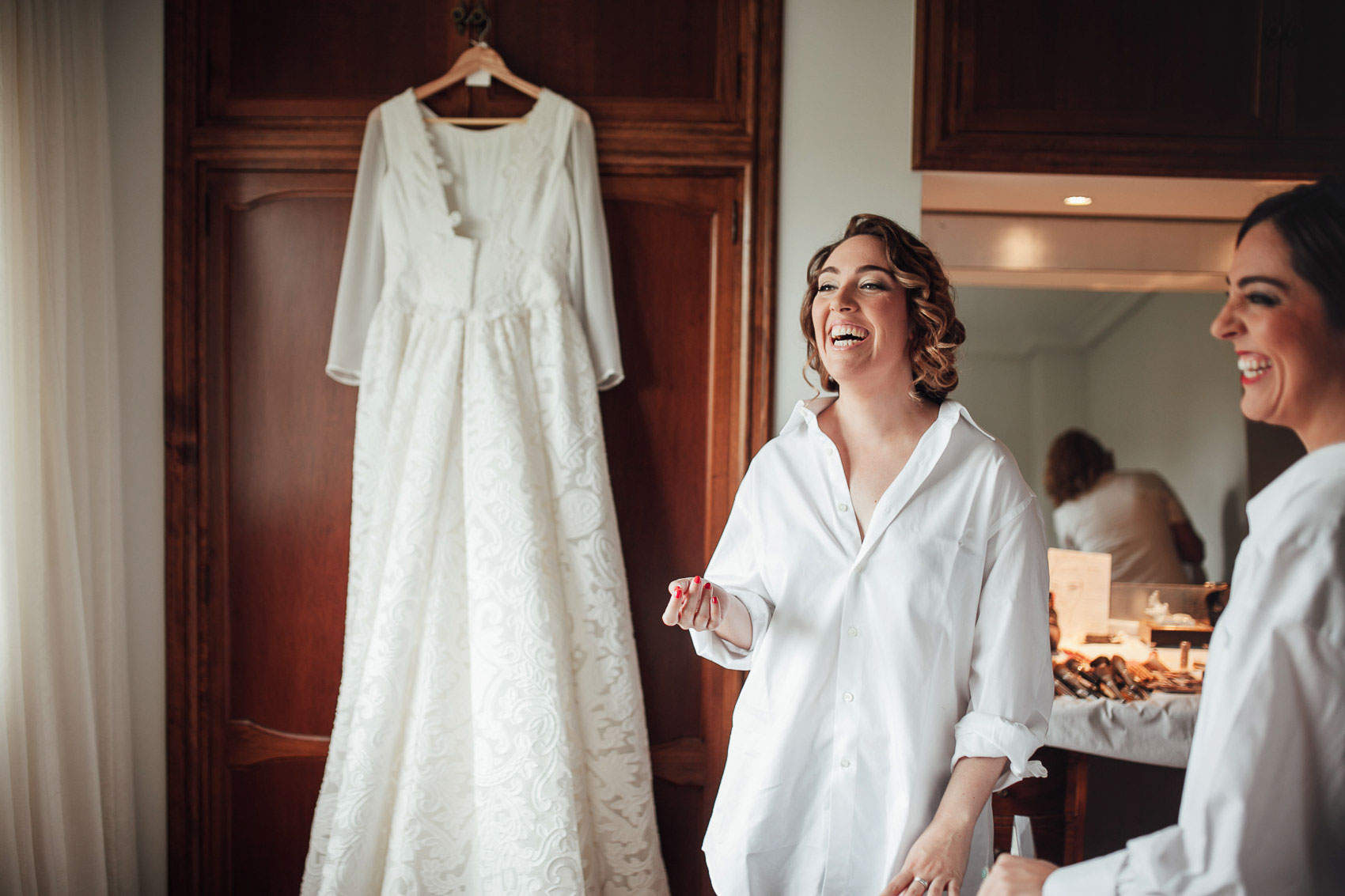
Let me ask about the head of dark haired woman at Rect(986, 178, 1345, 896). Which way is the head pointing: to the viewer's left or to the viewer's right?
to the viewer's left

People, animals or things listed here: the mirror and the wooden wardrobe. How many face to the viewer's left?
0

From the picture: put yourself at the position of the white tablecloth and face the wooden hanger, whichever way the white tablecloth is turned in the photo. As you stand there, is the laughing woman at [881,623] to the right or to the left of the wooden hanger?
left

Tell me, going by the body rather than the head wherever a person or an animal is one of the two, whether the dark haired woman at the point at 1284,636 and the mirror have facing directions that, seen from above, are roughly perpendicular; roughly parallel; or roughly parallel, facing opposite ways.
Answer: roughly perpendicular

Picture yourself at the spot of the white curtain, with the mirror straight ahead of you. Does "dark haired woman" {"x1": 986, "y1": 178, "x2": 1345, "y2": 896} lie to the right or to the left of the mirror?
right

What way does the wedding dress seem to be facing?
away from the camera

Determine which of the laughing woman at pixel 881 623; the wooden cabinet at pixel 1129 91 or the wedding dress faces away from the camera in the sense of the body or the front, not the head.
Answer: the wedding dress

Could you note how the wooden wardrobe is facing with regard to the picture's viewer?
facing the viewer

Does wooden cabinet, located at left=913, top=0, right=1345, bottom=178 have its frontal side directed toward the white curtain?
no

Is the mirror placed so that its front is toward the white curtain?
no

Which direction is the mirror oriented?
toward the camera

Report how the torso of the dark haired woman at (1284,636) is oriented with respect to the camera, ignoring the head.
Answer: to the viewer's left

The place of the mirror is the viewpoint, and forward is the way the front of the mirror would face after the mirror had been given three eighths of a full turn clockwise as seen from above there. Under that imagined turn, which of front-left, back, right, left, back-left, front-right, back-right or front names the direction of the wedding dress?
left

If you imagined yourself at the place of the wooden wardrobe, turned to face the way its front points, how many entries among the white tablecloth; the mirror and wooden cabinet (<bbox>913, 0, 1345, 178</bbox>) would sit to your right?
0

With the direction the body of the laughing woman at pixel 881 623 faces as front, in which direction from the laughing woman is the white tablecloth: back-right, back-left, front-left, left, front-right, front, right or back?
back

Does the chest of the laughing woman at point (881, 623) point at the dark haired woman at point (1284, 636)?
no

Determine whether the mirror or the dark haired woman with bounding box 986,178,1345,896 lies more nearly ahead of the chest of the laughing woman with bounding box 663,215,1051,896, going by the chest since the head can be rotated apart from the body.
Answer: the dark haired woman
